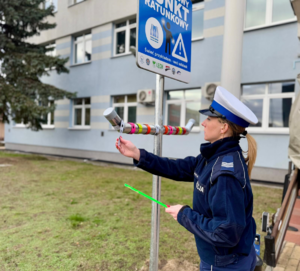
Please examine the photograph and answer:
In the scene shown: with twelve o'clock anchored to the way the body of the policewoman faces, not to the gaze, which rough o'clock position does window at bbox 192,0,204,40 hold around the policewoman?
The window is roughly at 3 o'clock from the policewoman.

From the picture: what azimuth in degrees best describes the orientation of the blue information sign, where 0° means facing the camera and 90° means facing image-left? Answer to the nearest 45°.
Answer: approximately 315°

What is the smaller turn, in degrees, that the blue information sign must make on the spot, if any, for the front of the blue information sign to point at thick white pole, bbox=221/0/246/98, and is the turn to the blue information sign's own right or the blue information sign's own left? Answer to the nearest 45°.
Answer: approximately 90° to the blue information sign's own left

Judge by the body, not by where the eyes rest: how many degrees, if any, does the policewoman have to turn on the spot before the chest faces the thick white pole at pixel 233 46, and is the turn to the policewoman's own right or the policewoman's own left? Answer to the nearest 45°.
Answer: approximately 90° to the policewoman's own right

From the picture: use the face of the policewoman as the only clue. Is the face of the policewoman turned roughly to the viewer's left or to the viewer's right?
to the viewer's left

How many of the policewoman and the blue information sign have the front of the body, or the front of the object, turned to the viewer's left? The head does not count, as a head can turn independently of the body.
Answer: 1

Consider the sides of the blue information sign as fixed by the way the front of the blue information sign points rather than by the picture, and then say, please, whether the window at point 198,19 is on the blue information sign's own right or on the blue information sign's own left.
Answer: on the blue information sign's own left

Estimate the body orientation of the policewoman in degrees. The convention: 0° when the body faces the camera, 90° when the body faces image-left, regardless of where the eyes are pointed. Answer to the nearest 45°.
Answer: approximately 90°
